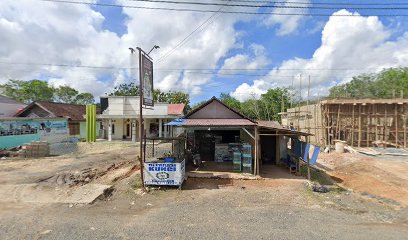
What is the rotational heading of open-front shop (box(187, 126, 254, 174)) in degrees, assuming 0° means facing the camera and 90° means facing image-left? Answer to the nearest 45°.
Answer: approximately 0°

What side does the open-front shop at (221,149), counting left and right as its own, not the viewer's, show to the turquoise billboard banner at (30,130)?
right

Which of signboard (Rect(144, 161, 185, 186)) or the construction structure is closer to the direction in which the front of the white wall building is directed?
the signboard

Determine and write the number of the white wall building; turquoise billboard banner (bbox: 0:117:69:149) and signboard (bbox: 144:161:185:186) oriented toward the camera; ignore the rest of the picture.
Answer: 3

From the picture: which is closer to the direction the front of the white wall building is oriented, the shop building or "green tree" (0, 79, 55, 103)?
the shop building

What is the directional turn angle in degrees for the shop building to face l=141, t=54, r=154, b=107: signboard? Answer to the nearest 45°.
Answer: approximately 45° to its right
